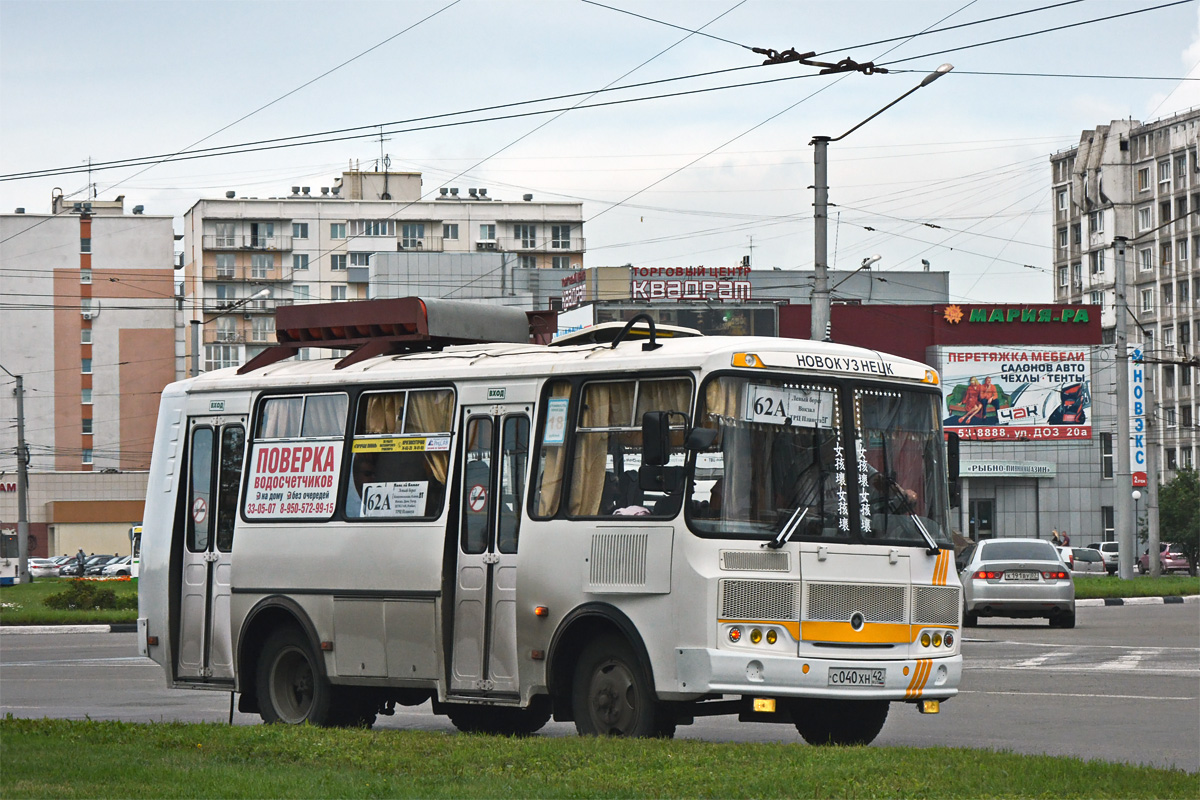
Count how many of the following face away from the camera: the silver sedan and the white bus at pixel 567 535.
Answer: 1

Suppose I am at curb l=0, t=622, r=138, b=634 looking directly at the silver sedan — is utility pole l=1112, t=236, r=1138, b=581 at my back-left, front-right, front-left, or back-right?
front-left

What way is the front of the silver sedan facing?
away from the camera

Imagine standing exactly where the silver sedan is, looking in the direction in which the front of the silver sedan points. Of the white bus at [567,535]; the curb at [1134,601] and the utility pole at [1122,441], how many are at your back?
1

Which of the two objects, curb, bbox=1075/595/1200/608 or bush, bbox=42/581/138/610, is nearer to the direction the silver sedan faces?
the curb

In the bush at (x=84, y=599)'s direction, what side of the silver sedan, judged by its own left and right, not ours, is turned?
left

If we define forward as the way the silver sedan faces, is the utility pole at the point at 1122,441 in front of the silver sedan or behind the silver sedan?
in front

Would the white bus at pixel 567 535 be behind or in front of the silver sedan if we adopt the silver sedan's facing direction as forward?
behind

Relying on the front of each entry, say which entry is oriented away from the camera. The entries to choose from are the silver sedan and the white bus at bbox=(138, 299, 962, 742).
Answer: the silver sedan

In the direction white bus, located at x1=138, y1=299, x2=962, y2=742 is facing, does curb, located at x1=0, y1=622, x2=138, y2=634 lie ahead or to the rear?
to the rear

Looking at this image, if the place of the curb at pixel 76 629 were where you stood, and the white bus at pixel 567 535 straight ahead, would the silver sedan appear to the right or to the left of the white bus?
left

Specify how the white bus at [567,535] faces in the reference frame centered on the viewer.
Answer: facing the viewer and to the right of the viewer

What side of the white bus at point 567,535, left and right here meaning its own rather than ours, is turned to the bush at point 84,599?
back

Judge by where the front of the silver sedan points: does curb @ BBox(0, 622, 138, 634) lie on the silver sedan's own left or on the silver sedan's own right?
on the silver sedan's own left

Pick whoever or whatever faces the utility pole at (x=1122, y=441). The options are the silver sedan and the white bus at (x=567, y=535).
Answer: the silver sedan
